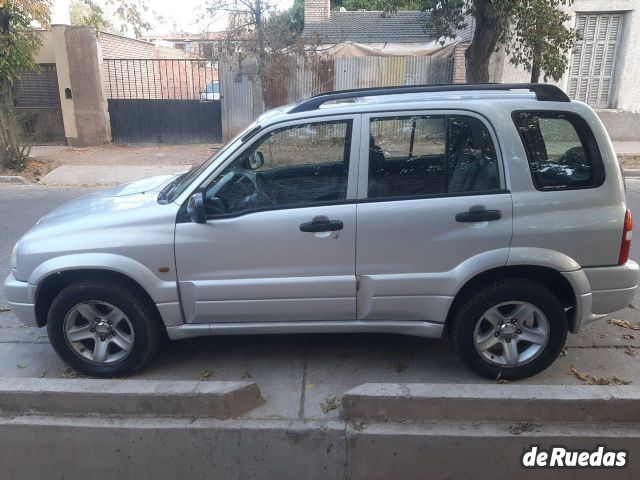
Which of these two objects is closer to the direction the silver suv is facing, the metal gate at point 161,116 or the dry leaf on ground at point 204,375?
the dry leaf on ground

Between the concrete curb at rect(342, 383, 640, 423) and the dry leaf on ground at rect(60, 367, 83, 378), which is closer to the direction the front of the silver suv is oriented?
the dry leaf on ground

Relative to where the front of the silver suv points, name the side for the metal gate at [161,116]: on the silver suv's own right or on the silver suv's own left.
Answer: on the silver suv's own right

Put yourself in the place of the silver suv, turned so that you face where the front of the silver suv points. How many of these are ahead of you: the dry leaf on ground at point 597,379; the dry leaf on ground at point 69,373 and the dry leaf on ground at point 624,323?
1

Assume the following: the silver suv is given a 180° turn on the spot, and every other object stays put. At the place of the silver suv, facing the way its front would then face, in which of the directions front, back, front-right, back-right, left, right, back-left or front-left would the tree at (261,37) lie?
left

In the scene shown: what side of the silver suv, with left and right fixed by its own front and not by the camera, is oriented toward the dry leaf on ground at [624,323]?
back

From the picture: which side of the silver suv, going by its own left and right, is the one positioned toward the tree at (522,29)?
right

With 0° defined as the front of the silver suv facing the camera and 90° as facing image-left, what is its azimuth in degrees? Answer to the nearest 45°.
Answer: approximately 90°

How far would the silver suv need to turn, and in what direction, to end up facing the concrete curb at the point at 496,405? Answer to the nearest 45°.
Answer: approximately 135° to its left

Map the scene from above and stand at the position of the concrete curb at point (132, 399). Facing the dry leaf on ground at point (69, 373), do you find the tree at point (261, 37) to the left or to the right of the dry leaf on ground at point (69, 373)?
right

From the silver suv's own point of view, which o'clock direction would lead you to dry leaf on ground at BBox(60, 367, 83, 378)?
The dry leaf on ground is roughly at 12 o'clock from the silver suv.

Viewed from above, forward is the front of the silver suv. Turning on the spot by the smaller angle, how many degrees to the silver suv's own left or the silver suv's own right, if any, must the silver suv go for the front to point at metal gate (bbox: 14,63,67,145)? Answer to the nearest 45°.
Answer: approximately 45° to the silver suv's own right

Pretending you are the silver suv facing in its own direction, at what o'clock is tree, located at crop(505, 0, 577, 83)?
The tree is roughly at 4 o'clock from the silver suv.

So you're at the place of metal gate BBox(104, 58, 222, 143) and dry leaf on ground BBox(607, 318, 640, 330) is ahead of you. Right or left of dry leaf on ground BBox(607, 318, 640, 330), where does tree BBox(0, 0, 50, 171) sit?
right

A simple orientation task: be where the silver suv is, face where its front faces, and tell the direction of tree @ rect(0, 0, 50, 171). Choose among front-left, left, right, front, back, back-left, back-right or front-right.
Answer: front-right
